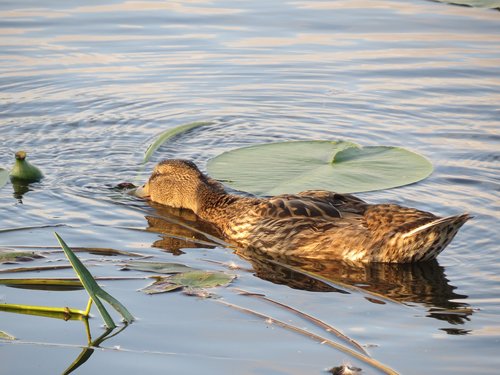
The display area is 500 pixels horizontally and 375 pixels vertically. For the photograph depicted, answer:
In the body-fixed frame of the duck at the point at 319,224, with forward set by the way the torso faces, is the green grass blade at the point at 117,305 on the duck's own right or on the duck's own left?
on the duck's own left

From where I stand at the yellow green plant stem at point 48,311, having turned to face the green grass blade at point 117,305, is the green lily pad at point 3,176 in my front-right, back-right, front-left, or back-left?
back-left

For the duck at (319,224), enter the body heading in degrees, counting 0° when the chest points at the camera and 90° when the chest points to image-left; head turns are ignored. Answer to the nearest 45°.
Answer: approximately 90°

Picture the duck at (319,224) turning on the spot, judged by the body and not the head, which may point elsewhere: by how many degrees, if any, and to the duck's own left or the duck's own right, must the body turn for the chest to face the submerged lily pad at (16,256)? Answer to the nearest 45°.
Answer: approximately 45° to the duck's own left

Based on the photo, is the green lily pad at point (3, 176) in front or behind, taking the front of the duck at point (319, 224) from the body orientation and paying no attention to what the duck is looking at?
in front

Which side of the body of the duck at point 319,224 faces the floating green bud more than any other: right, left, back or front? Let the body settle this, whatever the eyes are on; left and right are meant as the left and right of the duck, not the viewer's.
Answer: front

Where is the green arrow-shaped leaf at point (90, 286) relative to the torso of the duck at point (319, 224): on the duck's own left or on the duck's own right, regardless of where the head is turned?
on the duck's own left

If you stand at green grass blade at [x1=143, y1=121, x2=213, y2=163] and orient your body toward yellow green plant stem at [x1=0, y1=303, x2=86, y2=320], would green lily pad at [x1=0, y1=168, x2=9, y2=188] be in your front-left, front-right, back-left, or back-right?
front-right

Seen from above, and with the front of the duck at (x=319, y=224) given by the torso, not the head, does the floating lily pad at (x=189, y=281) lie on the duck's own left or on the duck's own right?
on the duck's own left

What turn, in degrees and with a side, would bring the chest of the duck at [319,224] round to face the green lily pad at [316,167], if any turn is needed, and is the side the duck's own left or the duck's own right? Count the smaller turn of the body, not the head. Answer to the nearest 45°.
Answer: approximately 90° to the duck's own right

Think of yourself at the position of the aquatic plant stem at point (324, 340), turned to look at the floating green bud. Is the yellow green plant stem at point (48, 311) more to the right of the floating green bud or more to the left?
left

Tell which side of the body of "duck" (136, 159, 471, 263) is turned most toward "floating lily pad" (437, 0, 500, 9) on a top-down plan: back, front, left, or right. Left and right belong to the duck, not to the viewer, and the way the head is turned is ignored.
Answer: right

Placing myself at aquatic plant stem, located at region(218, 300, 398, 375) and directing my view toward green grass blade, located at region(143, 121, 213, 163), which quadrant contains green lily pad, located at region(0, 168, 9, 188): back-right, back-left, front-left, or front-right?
front-left
